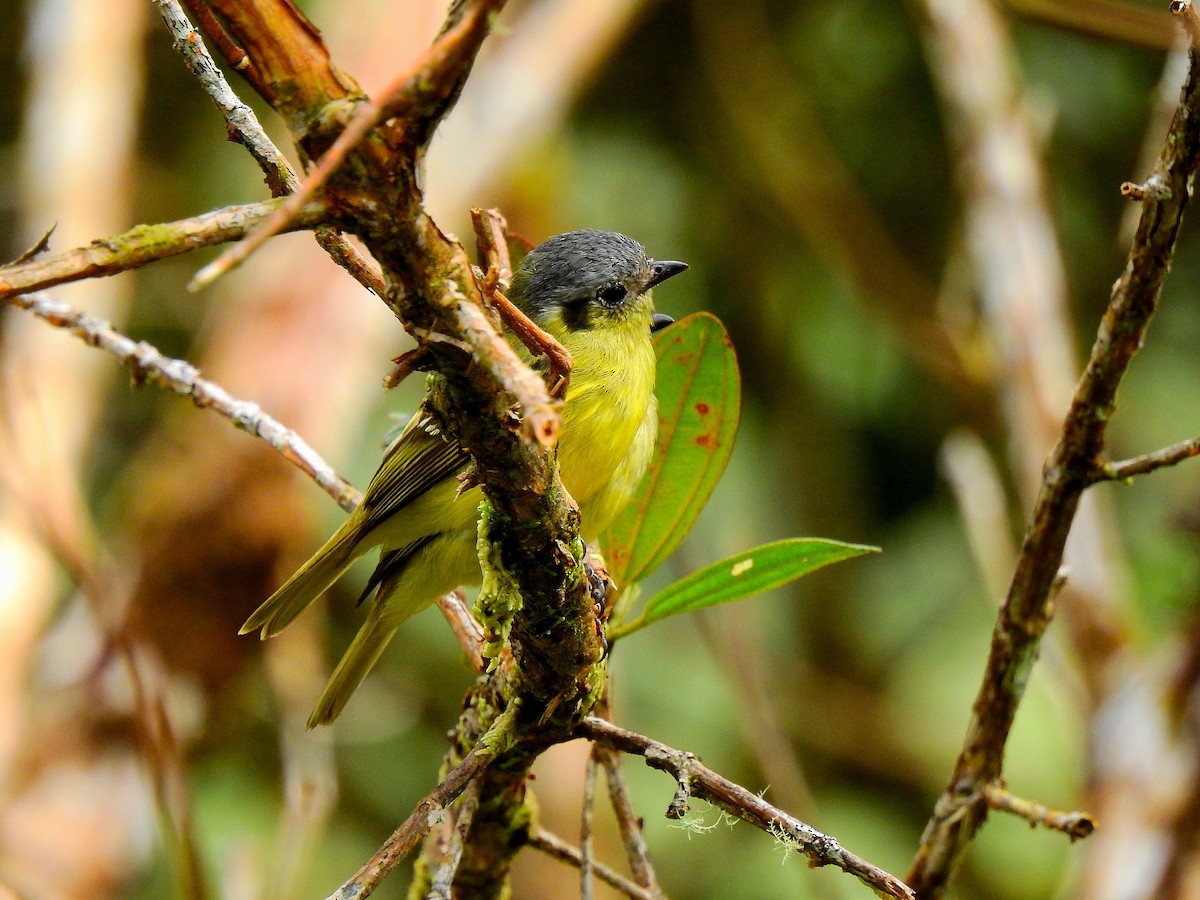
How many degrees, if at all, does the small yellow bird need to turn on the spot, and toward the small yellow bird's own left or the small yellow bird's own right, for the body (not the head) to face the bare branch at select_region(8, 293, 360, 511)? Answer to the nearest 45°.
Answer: approximately 135° to the small yellow bird's own right

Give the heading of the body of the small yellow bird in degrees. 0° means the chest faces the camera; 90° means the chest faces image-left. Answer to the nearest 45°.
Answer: approximately 270°

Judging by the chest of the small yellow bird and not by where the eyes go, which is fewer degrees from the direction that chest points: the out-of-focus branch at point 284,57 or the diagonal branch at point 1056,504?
the diagonal branch
